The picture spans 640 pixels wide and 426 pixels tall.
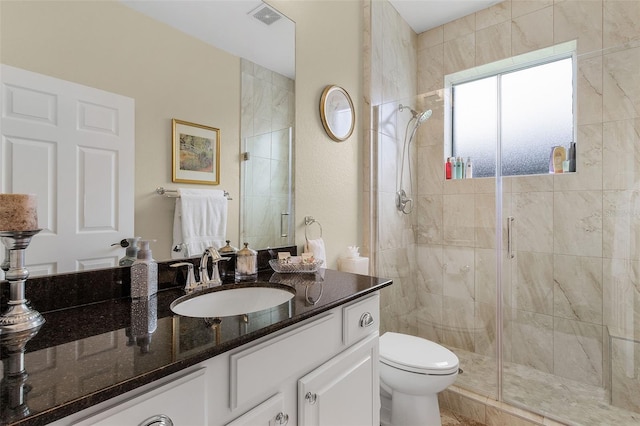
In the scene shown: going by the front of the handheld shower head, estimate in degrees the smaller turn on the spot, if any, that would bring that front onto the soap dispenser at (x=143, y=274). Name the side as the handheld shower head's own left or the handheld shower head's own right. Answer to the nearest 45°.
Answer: approximately 90° to the handheld shower head's own right

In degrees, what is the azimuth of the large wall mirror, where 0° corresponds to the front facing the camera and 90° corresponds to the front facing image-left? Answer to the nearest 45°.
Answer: approximately 315°

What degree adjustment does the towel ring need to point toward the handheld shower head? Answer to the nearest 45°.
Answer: approximately 90° to its left

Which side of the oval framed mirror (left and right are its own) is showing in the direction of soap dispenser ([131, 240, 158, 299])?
right

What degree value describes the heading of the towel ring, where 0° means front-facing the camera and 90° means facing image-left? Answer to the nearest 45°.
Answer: approximately 315°
